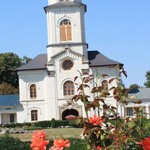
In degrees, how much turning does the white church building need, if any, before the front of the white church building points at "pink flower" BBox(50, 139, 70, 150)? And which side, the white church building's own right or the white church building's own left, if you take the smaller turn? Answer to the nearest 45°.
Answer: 0° — it already faces it

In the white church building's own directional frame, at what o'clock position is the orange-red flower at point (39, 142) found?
The orange-red flower is roughly at 12 o'clock from the white church building.

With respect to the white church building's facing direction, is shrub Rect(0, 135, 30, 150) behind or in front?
in front

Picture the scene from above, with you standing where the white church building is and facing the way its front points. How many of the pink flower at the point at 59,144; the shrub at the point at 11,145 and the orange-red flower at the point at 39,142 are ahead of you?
3

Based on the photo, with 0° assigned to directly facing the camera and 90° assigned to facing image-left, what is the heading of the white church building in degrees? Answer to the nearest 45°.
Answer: approximately 0°

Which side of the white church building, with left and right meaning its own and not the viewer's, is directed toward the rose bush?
front

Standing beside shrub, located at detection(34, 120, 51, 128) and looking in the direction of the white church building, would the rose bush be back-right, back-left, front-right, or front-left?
back-right
